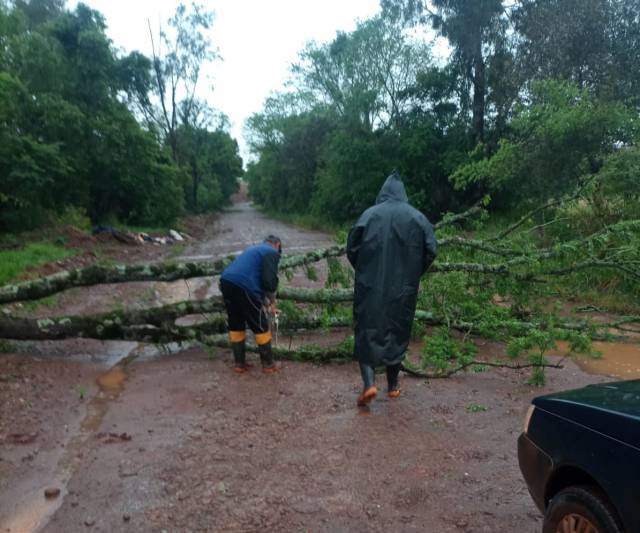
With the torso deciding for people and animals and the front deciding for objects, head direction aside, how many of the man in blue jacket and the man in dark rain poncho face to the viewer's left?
0

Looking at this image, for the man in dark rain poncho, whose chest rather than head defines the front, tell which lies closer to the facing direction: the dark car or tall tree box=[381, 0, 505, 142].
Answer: the tall tree

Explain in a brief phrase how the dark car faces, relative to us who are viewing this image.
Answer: facing away from the viewer and to the left of the viewer

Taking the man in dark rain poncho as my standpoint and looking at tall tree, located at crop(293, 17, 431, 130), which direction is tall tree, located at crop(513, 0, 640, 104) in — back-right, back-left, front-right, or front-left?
front-right

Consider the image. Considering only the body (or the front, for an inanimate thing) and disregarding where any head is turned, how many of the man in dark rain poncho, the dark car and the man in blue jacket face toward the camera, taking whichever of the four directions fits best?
0

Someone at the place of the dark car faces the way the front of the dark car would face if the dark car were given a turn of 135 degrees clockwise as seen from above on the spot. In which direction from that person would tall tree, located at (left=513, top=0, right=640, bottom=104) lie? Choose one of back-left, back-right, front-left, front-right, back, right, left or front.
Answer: left

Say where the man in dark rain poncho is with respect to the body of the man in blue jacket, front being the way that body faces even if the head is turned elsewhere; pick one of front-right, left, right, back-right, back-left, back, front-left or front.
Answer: right

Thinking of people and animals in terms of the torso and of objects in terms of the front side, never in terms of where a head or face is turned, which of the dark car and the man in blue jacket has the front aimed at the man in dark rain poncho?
the dark car

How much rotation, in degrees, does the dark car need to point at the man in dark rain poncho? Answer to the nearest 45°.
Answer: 0° — it already faces them

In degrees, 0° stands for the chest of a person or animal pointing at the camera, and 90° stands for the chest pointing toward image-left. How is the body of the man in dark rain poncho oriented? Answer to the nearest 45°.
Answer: approximately 180°

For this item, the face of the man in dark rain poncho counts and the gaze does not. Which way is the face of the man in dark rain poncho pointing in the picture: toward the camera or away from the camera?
away from the camera

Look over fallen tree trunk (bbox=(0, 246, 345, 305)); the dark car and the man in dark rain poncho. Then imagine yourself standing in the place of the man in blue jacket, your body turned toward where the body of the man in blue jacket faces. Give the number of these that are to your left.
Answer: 1

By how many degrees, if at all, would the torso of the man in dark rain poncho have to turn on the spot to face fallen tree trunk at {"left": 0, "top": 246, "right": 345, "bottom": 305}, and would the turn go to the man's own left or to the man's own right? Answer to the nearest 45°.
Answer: approximately 45° to the man's own left
